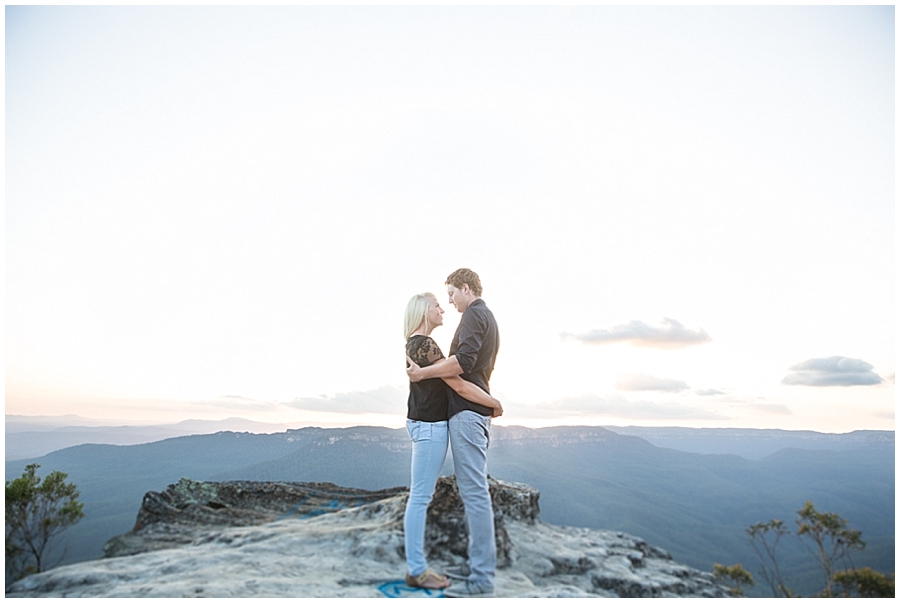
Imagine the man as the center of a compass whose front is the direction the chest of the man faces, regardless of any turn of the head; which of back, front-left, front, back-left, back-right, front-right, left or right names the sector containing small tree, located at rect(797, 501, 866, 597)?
back-right

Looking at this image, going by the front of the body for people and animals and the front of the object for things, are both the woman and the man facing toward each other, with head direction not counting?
yes

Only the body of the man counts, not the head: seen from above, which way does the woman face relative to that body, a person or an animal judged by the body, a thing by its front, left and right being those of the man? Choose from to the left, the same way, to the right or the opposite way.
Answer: the opposite way

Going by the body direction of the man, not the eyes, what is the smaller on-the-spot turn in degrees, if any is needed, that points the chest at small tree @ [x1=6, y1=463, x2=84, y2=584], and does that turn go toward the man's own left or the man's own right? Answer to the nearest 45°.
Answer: approximately 45° to the man's own right

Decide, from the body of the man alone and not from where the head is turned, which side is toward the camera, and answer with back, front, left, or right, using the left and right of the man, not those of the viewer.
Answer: left

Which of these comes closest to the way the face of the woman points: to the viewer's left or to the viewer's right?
to the viewer's right

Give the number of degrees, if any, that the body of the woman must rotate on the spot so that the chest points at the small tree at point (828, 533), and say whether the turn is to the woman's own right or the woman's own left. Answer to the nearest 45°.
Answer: approximately 45° to the woman's own left

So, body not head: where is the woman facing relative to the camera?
to the viewer's right
